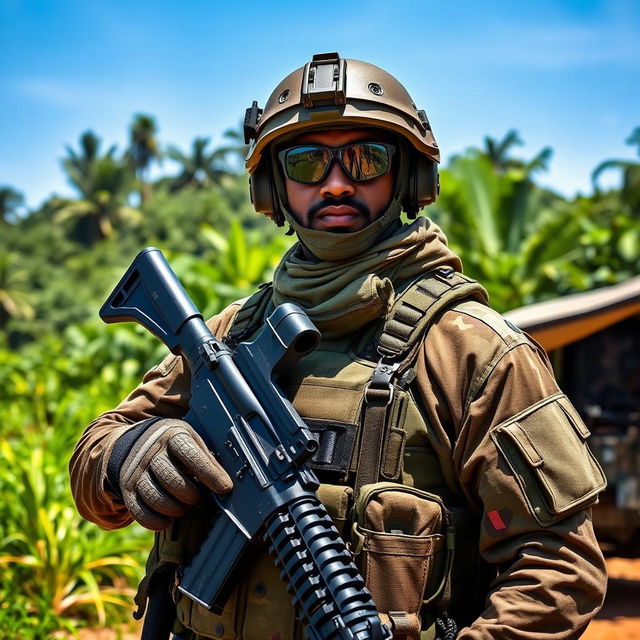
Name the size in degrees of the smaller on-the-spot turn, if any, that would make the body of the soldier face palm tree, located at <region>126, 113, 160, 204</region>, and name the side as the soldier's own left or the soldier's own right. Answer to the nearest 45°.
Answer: approximately 135° to the soldier's own right

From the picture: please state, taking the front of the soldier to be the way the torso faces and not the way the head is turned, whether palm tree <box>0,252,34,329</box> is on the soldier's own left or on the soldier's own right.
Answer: on the soldier's own right

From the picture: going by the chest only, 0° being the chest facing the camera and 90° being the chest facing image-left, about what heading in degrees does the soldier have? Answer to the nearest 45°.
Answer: approximately 45°

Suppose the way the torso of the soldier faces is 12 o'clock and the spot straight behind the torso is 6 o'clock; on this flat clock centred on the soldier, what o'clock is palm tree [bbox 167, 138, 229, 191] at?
The palm tree is roughly at 4 o'clock from the soldier.

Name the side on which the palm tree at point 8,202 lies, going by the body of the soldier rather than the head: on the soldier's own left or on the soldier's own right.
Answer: on the soldier's own right
